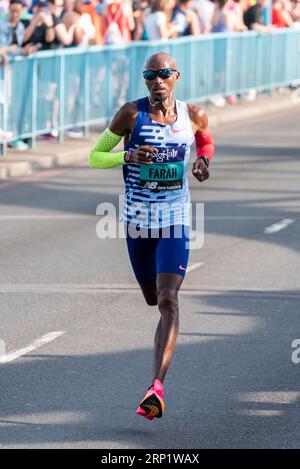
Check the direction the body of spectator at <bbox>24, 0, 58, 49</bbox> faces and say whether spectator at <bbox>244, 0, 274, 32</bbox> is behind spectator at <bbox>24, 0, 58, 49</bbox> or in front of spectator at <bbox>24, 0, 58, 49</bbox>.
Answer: behind

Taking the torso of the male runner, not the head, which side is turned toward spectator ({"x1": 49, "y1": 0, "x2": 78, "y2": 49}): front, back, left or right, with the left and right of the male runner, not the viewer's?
back

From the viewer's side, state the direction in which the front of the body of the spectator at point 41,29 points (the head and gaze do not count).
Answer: toward the camera

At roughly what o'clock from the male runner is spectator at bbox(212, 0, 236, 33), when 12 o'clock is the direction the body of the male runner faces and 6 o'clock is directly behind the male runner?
The spectator is roughly at 6 o'clock from the male runner.

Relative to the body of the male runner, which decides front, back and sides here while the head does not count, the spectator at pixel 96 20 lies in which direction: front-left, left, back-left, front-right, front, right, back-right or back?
back

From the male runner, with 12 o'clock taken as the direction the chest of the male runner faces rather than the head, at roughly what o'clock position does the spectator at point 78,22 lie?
The spectator is roughly at 6 o'clock from the male runner.

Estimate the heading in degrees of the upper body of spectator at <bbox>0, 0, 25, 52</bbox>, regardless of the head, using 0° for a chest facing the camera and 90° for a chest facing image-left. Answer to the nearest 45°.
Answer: approximately 315°

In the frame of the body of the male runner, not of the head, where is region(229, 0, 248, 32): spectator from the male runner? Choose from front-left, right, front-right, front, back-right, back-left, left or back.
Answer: back

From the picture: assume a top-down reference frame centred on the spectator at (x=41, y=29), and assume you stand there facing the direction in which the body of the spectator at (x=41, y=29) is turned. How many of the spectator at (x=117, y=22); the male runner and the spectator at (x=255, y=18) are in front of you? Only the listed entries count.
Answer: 1

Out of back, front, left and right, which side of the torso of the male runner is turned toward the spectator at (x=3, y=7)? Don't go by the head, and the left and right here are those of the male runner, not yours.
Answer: back
